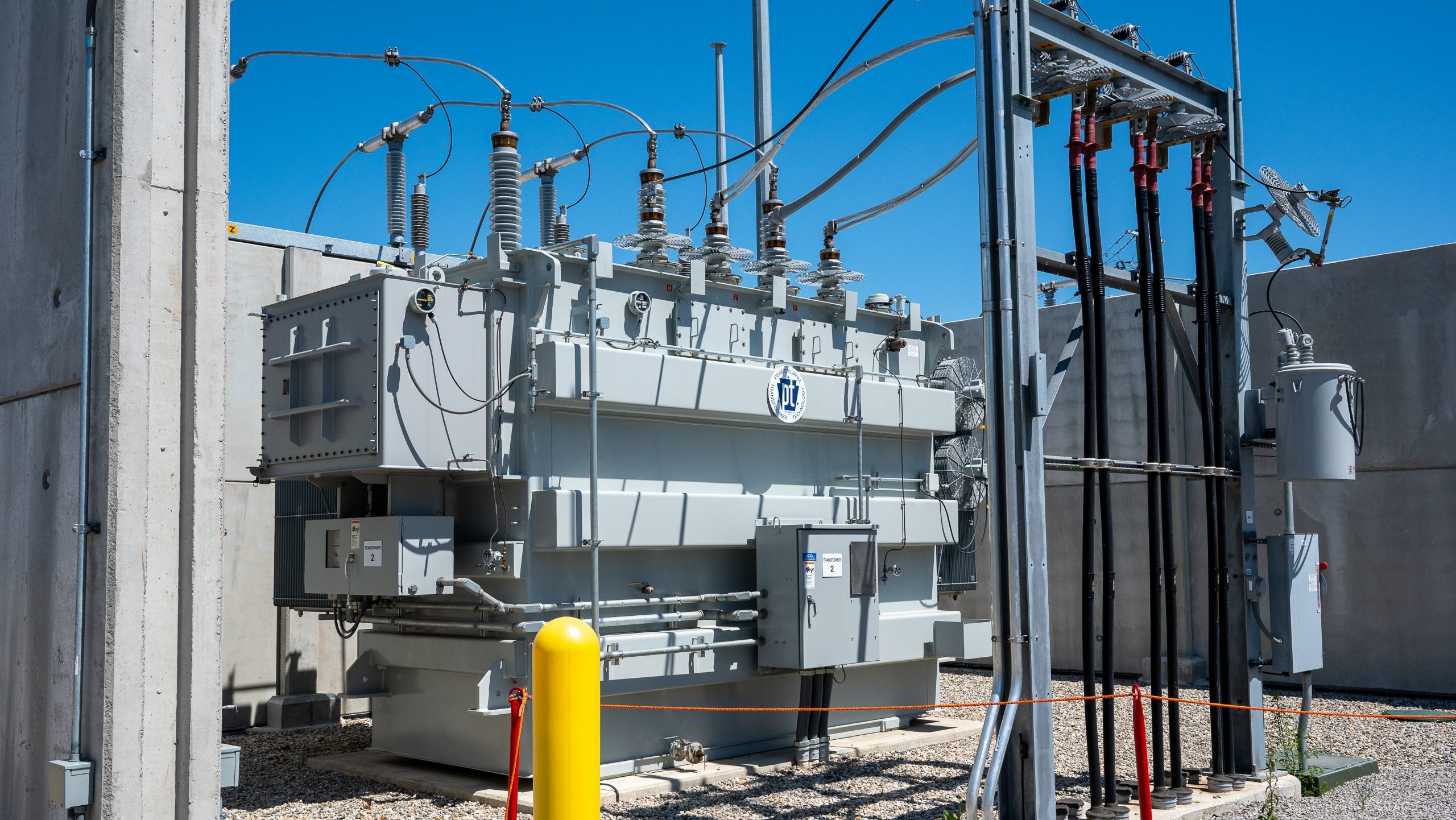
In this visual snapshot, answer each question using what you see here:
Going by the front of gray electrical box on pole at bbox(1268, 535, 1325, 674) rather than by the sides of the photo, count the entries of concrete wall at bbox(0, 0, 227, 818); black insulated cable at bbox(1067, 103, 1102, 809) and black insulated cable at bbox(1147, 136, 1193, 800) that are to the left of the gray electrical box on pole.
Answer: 0

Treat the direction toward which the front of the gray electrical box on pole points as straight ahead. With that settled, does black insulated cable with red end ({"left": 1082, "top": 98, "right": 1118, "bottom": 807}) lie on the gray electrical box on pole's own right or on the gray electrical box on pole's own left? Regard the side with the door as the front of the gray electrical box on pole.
on the gray electrical box on pole's own right

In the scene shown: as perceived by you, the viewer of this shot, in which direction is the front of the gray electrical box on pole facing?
facing the viewer and to the right of the viewer

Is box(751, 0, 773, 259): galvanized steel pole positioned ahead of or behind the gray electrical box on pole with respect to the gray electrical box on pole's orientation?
behind

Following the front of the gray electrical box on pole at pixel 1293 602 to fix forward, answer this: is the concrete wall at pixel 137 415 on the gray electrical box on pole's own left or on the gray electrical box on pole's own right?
on the gray electrical box on pole's own right

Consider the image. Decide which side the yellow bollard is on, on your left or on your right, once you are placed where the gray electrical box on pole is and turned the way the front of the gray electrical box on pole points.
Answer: on your right

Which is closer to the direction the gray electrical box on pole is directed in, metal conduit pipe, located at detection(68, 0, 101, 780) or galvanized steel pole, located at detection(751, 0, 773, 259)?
the metal conduit pipe
